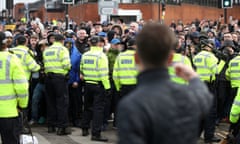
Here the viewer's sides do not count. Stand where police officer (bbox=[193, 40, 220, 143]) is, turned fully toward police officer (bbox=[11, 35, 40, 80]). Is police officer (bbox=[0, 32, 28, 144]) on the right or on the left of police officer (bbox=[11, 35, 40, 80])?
left

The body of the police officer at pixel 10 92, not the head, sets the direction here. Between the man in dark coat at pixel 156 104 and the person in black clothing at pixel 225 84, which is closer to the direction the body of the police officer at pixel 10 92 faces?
the person in black clothing

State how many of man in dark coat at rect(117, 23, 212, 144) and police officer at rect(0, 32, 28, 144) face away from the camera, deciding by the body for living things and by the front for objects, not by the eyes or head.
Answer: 2

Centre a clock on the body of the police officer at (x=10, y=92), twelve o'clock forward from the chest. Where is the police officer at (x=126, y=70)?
the police officer at (x=126, y=70) is roughly at 1 o'clock from the police officer at (x=10, y=92).

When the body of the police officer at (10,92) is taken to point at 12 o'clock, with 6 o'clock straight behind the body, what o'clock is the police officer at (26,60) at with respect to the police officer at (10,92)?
the police officer at (26,60) is roughly at 12 o'clock from the police officer at (10,92).

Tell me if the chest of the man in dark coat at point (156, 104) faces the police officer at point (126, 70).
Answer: yes

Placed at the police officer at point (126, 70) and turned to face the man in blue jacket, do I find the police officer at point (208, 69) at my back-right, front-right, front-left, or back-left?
back-right

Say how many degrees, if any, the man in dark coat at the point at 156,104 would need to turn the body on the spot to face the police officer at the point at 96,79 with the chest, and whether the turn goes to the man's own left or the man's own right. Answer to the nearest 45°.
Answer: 0° — they already face them

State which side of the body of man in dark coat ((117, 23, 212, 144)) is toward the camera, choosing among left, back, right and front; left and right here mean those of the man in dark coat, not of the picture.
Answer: back

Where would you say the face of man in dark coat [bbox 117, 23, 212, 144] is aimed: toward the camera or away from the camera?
away from the camera

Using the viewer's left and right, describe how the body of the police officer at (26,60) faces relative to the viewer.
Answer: facing away from the viewer and to the right of the viewer

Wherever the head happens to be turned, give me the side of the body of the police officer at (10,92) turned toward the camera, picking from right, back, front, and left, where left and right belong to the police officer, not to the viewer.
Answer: back

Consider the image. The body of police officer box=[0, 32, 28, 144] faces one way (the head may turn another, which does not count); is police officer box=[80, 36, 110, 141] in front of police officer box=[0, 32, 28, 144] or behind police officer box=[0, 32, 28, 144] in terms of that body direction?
in front

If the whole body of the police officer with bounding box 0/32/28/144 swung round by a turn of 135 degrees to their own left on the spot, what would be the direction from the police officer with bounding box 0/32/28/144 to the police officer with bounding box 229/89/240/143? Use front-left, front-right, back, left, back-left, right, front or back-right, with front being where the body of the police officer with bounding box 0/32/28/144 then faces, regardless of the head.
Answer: back-left
